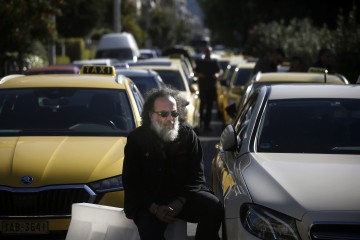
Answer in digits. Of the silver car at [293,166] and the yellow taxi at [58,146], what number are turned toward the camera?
2

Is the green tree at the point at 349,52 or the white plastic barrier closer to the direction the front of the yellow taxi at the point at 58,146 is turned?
the white plastic barrier

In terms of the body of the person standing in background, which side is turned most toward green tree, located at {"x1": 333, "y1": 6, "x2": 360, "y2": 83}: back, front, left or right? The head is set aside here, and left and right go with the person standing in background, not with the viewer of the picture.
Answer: left

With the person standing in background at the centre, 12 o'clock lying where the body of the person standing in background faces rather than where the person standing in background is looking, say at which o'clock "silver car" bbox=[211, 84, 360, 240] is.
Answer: The silver car is roughly at 12 o'clock from the person standing in background.

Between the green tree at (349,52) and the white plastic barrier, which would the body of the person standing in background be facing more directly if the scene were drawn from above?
the white plastic barrier

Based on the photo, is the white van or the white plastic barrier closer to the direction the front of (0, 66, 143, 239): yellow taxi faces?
the white plastic barrier

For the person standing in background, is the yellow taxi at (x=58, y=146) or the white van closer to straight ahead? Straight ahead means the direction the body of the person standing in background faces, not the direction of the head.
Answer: the yellow taxi

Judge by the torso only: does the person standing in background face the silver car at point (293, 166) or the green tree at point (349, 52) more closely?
the silver car

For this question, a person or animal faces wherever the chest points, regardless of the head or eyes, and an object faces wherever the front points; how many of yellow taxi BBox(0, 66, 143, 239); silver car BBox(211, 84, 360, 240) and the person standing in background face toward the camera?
3
